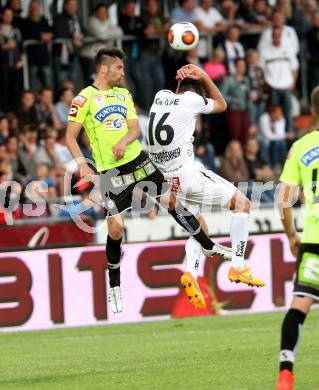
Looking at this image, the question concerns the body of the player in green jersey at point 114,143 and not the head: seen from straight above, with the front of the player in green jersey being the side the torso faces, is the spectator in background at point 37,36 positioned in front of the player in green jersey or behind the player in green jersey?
behind

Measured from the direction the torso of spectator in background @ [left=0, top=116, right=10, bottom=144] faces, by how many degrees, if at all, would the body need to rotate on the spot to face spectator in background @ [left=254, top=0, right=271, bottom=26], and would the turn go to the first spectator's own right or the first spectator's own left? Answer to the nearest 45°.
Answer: approximately 135° to the first spectator's own left

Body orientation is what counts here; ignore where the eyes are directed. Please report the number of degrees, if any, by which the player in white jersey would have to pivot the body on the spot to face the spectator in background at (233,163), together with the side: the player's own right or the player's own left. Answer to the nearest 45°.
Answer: approximately 45° to the player's own left

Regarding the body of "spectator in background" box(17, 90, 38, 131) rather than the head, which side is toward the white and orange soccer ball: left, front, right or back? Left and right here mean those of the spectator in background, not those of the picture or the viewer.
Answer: front

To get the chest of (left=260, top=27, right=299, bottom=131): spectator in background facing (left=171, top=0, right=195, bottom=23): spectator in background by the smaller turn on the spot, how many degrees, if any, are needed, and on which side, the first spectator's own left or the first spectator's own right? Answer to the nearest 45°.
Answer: approximately 90° to the first spectator's own right

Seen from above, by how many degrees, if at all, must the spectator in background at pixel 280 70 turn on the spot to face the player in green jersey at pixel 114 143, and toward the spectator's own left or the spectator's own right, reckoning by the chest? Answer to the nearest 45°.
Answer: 0° — they already face them

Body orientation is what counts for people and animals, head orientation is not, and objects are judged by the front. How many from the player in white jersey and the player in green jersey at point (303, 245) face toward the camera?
0

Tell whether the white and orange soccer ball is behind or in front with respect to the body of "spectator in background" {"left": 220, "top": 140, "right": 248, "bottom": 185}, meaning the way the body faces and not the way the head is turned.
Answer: in front

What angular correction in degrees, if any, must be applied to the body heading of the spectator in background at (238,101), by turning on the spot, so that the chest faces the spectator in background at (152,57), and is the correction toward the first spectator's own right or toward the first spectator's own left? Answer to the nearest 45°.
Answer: approximately 90° to the first spectator's own right

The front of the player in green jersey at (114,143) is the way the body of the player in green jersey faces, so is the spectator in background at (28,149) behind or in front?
behind
